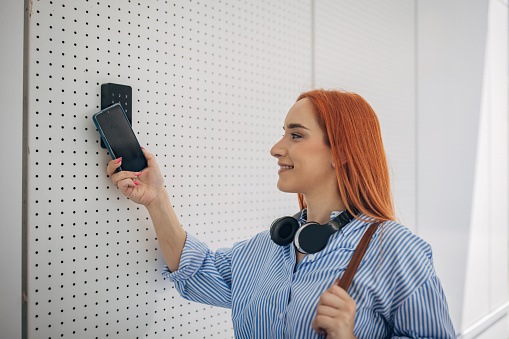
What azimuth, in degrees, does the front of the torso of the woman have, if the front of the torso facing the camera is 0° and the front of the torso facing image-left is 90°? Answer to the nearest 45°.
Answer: approximately 45°

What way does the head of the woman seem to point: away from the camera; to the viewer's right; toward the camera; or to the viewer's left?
to the viewer's left
